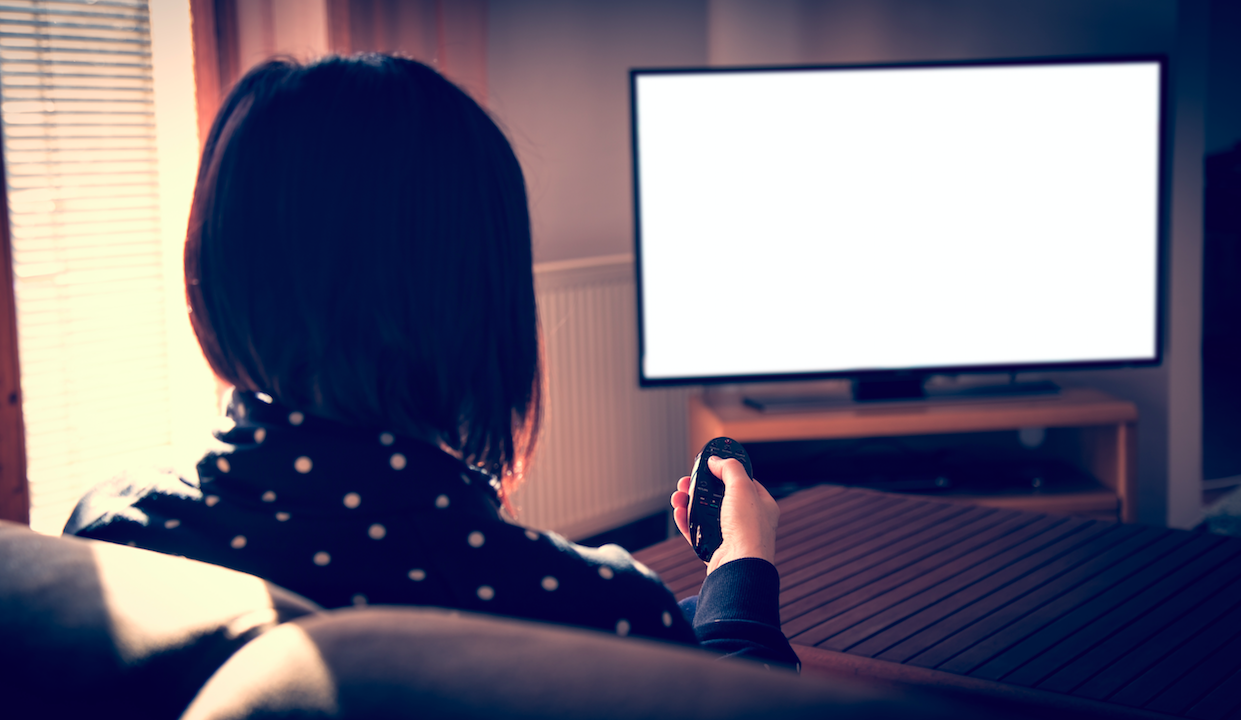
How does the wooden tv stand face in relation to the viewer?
toward the camera

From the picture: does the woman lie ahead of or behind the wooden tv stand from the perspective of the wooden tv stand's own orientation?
ahead

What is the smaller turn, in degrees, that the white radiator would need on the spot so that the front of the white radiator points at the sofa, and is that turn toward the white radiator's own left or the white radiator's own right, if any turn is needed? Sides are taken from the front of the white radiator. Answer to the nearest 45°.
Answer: approximately 45° to the white radiator's own right

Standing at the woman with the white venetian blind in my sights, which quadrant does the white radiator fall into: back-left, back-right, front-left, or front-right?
front-right

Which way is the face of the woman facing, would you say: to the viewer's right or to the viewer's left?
to the viewer's right

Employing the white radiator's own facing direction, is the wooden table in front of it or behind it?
in front

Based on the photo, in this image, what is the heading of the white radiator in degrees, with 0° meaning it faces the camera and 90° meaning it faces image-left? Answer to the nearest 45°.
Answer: approximately 315°

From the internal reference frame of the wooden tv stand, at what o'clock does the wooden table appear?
The wooden table is roughly at 12 o'clock from the wooden tv stand.

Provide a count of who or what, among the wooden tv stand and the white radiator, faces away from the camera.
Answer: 0

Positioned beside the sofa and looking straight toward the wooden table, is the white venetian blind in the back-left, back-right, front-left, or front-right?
front-left

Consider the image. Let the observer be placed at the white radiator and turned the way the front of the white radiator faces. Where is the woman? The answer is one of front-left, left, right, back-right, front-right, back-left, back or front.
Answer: front-right

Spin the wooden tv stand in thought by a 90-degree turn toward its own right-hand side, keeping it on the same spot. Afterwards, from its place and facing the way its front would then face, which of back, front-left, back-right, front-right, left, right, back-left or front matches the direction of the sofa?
left

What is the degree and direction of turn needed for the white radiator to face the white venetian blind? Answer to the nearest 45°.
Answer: approximately 90° to its right
